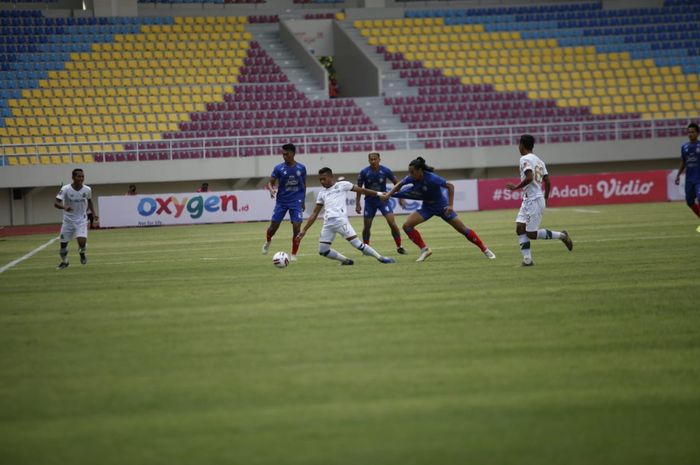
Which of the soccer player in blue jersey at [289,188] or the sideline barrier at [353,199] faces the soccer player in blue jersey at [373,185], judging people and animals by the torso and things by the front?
the sideline barrier

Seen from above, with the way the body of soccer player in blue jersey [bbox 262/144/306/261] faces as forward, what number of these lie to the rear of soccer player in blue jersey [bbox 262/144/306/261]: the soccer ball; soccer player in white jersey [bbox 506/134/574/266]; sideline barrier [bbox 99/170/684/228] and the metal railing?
2

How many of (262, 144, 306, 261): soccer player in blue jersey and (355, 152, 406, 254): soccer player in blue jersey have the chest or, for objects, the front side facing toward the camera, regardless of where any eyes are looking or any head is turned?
2

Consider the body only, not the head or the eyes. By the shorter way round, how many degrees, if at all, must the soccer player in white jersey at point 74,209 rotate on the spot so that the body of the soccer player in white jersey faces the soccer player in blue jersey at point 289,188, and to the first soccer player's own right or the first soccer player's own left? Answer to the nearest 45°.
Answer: approximately 90° to the first soccer player's own left

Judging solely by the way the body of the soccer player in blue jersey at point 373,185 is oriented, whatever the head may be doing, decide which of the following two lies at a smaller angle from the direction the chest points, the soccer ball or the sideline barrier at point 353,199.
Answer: the soccer ball

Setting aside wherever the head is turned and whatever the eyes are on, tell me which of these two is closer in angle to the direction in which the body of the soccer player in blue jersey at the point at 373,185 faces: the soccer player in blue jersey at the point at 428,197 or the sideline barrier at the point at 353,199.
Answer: the soccer player in blue jersey

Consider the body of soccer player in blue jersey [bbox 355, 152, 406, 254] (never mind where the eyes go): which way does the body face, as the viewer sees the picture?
toward the camera

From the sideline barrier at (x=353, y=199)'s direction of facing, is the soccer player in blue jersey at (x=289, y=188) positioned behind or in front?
in front

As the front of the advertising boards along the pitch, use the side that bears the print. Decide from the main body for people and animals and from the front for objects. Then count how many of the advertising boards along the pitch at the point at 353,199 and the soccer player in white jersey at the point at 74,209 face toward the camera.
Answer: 2

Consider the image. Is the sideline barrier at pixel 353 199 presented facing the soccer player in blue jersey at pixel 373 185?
yes

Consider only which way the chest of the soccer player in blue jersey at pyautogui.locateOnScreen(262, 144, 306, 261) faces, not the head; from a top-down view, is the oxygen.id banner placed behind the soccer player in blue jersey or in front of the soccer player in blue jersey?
behind

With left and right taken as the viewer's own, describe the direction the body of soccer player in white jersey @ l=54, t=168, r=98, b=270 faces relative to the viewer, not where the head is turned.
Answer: facing the viewer

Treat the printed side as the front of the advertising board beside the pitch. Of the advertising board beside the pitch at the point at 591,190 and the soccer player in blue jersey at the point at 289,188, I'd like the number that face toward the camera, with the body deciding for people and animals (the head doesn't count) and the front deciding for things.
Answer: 2
